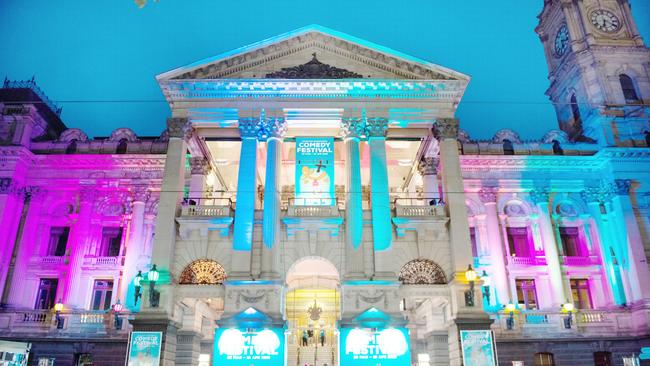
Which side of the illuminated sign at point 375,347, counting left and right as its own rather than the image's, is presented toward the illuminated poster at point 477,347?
left

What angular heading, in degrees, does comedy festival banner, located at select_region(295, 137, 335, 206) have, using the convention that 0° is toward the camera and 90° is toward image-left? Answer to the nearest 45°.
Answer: approximately 0°

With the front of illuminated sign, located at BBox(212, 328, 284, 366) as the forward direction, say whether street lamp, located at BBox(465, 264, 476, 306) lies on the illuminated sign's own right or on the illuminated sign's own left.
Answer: on the illuminated sign's own left
